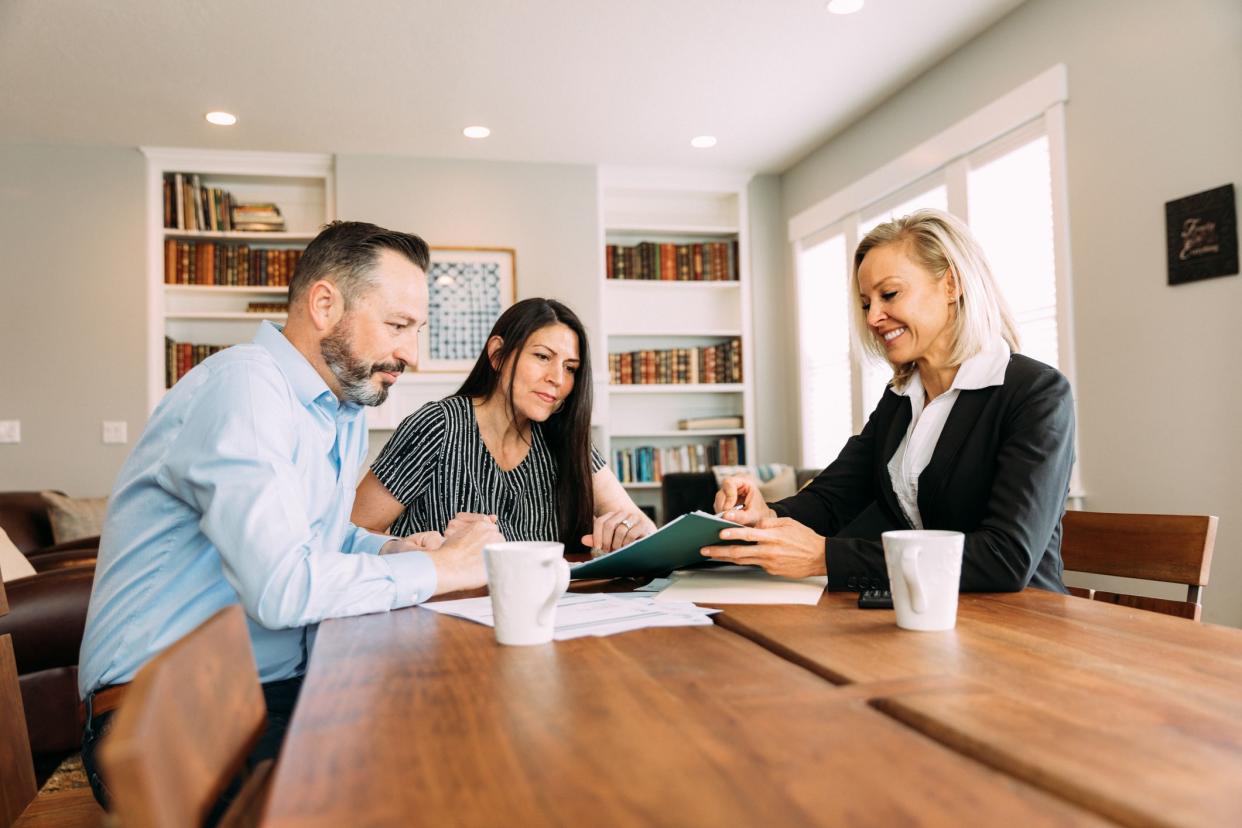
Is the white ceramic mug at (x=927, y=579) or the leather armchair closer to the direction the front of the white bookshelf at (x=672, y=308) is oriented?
the white ceramic mug

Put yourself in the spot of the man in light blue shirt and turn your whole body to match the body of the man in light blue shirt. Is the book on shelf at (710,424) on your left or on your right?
on your left

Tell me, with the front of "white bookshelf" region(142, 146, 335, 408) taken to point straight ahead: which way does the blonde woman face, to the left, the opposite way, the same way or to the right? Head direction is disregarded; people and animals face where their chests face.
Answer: to the right

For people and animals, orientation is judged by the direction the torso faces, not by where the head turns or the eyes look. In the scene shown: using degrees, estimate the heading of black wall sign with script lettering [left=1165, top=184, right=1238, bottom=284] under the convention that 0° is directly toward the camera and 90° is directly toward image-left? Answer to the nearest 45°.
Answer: approximately 45°

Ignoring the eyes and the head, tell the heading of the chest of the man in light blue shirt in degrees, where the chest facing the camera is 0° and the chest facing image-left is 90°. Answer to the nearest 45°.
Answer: approximately 270°

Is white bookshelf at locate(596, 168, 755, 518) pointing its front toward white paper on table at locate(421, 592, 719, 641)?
yes
